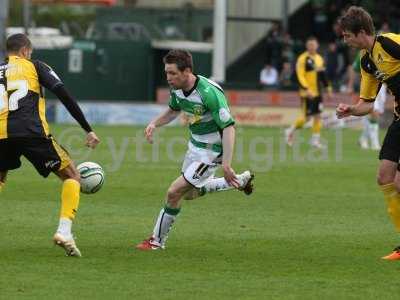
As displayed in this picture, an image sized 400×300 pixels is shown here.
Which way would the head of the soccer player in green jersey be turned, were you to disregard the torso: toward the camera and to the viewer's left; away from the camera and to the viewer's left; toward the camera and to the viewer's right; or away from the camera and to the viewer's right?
toward the camera and to the viewer's left

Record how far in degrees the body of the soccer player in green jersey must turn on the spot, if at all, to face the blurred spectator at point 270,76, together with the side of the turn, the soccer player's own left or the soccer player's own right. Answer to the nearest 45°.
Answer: approximately 135° to the soccer player's own right

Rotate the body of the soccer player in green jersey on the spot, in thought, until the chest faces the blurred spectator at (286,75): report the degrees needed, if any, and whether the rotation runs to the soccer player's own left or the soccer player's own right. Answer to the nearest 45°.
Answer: approximately 135° to the soccer player's own right

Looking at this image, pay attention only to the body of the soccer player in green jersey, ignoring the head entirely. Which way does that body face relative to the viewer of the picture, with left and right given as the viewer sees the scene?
facing the viewer and to the left of the viewer

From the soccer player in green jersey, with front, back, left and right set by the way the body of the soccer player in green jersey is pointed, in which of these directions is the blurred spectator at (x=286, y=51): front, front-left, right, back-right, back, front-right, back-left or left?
back-right

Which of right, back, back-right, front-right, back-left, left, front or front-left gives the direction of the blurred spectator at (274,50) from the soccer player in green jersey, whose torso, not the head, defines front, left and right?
back-right

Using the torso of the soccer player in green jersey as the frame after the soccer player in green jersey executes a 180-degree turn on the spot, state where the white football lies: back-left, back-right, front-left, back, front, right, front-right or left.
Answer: back-left
